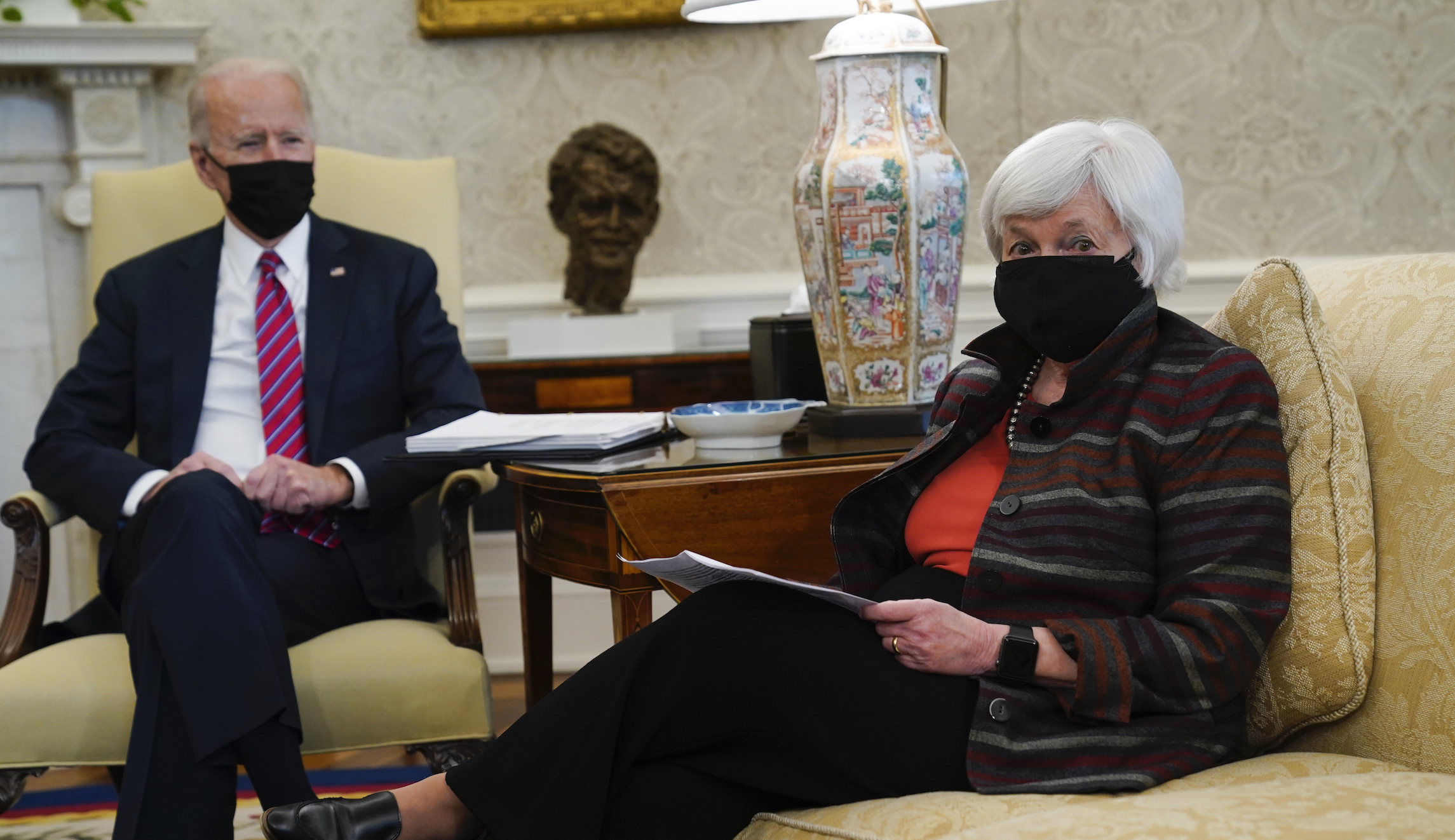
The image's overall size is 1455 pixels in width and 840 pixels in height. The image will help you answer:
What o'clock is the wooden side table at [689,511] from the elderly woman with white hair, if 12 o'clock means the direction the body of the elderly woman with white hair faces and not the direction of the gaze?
The wooden side table is roughly at 3 o'clock from the elderly woman with white hair.

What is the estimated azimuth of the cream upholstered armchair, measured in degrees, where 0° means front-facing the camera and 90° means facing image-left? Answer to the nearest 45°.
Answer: approximately 0°

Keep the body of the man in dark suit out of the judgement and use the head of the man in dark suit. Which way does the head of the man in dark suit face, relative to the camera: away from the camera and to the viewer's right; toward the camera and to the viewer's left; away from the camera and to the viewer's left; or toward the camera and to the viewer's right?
toward the camera and to the viewer's right

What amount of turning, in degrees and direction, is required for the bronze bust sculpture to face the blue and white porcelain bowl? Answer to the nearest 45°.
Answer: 0° — it already faces it

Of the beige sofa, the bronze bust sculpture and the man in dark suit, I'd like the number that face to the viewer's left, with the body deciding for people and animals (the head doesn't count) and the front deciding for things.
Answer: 1

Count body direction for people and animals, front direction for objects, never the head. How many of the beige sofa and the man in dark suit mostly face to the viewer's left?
1

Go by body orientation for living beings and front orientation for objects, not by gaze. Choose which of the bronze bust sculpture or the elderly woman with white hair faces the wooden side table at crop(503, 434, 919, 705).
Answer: the bronze bust sculpture

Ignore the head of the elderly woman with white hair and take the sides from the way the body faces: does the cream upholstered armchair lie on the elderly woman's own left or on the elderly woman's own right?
on the elderly woman's own right

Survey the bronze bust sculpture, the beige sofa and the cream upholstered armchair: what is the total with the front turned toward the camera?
2

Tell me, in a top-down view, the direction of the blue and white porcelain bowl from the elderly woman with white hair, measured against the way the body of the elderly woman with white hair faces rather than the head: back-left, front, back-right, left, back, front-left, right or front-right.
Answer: right

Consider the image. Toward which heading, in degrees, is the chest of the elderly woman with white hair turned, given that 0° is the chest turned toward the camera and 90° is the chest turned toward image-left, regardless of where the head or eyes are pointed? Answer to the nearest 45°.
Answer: approximately 45°

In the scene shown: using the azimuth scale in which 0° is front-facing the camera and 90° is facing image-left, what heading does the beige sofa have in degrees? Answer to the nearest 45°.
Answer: approximately 90°
